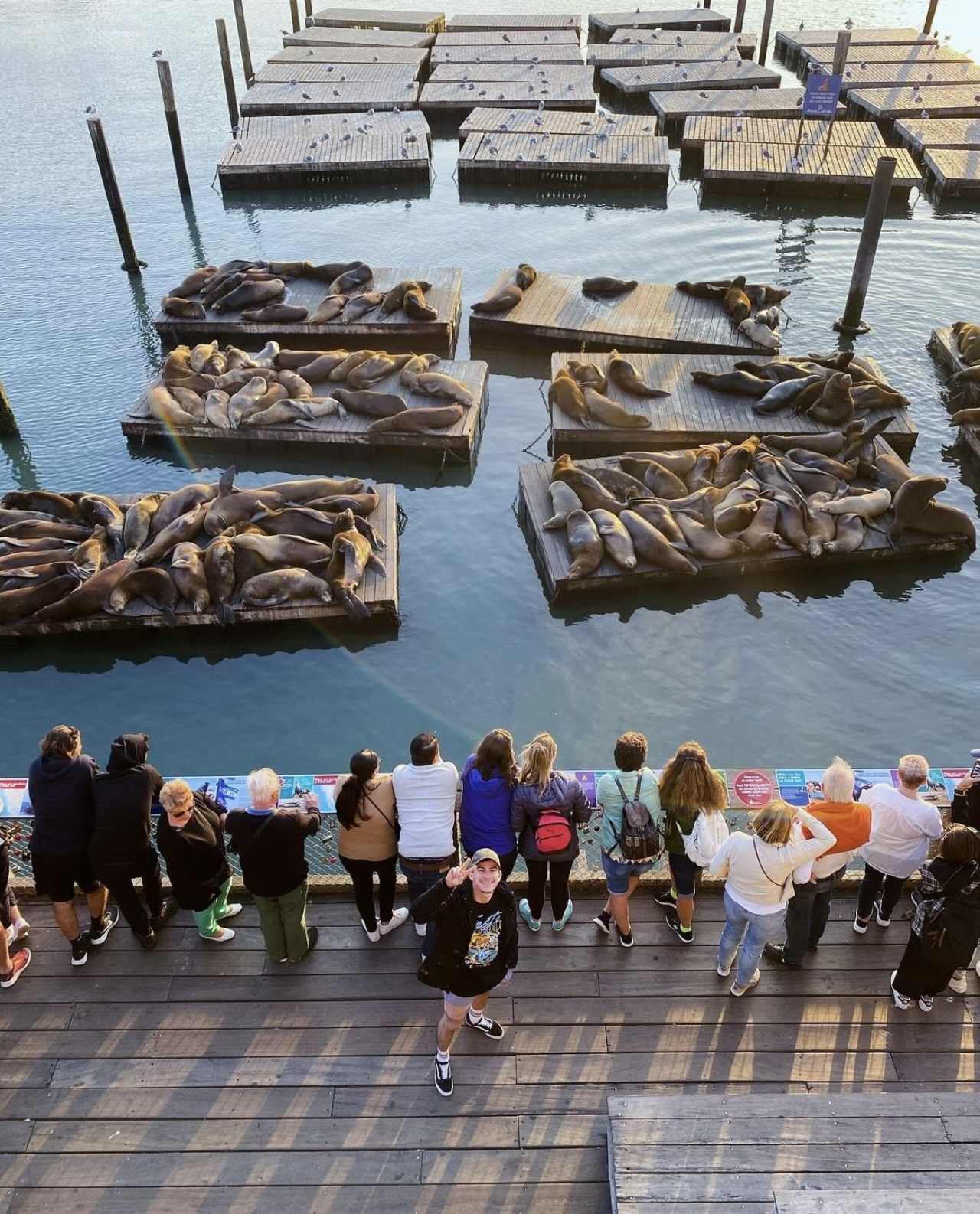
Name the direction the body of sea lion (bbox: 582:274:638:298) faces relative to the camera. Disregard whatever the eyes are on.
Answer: to the viewer's right

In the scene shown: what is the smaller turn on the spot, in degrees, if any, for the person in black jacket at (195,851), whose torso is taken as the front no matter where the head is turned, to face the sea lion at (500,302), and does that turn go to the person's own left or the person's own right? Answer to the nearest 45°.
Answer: approximately 90° to the person's own left

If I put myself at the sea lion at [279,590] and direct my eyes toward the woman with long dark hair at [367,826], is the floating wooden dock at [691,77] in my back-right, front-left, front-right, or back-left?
back-left

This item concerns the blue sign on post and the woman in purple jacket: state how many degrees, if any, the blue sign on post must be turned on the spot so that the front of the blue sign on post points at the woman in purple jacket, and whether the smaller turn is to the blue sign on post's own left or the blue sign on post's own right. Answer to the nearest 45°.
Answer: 0° — it already faces them

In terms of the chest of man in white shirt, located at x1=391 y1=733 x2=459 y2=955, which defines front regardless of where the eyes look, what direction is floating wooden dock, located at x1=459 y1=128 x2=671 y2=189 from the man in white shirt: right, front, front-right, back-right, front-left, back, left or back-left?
front

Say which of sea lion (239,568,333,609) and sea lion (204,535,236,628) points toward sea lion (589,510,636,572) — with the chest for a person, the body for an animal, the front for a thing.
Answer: sea lion (239,568,333,609)

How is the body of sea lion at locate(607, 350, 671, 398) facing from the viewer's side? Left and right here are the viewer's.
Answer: facing away from the viewer and to the left of the viewer

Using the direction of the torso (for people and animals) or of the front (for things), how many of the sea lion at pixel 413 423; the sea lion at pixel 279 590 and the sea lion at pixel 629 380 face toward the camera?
0

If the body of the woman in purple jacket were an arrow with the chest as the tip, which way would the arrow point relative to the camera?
away from the camera

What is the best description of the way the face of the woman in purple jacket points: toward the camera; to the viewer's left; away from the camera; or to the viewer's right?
away from the camera

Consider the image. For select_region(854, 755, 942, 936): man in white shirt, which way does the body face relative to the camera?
away from the camera

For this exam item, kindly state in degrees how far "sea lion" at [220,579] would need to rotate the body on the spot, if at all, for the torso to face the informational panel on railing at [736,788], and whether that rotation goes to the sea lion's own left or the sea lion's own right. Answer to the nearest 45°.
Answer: approximately 135° to the sea lion's own right

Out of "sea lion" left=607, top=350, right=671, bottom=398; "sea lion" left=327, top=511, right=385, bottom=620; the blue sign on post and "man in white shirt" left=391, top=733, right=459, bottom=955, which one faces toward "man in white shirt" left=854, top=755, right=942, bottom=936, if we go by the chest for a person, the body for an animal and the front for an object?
the blue sign on post

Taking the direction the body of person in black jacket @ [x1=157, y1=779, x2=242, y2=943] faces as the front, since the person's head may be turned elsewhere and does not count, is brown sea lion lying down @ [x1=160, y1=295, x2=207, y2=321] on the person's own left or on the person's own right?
on the person's own left

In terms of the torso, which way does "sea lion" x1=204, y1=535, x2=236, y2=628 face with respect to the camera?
away from the camera

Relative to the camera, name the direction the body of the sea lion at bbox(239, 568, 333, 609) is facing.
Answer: to the viewer's right
